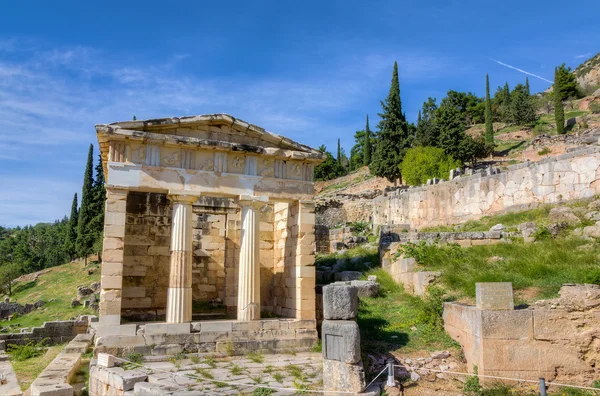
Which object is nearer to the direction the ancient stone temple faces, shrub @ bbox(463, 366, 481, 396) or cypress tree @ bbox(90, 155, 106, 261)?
the shrub

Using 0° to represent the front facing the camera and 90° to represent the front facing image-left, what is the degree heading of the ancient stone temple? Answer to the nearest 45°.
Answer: approximately 0°

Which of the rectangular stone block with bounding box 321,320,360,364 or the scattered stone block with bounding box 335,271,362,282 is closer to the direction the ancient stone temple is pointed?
the rectangular stone block

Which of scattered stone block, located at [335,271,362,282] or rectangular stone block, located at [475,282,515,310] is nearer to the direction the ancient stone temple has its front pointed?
the rectangular stone block

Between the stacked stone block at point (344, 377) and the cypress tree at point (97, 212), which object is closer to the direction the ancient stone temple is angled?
the stacked stone block

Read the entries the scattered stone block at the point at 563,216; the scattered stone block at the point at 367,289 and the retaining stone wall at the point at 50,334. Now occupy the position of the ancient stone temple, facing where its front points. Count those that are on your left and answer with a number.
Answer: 2

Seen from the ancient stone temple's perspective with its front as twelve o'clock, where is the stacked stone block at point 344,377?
The stacked stone block is roughly at 11 o'clock from the ancient stone temple.

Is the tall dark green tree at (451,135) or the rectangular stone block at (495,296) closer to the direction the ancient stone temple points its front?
the rectangular stone block

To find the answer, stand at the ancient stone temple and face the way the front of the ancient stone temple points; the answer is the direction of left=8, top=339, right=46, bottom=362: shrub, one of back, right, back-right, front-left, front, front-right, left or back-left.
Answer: back-right

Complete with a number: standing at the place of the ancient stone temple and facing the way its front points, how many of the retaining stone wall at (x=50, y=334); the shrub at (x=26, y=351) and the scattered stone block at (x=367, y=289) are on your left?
1

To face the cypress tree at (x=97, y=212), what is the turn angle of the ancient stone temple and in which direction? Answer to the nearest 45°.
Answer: approximately 180°

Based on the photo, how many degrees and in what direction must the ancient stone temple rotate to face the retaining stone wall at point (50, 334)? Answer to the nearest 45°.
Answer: approximately 135° to its right

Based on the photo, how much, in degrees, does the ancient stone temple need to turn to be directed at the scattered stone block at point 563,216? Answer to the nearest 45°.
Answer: approximately 90° to its left

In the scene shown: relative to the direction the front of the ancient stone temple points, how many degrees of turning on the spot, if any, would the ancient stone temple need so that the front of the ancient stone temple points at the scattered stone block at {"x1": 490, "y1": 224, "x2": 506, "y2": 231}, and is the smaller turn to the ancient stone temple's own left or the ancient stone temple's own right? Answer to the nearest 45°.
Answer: approximately 90° to the ancient stone temple's own left

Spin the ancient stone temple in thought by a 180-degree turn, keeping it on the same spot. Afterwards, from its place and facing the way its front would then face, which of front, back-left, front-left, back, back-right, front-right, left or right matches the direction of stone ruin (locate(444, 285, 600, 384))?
back-right

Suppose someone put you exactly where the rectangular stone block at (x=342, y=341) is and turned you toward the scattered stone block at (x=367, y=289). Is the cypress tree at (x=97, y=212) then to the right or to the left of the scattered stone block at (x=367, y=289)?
left

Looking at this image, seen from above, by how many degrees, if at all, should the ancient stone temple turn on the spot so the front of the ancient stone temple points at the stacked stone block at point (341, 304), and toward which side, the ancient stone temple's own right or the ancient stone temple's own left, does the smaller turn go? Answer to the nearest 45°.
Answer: approximately 45° to the ancient stone temple's own left

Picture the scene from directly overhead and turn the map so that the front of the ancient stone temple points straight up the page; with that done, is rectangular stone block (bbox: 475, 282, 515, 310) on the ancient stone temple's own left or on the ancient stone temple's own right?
on the ancient stone temple's own left

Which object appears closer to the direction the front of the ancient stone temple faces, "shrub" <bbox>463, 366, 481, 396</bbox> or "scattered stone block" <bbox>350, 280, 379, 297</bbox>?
the shrub

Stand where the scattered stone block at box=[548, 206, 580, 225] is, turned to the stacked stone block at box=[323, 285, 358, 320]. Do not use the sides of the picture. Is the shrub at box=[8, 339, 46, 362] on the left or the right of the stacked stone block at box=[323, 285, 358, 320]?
right
